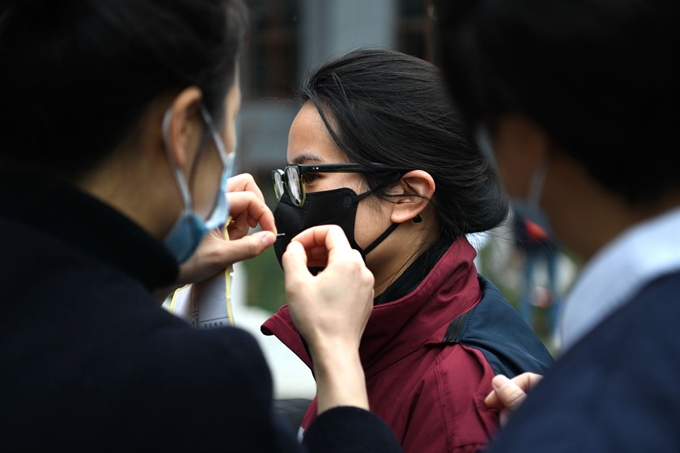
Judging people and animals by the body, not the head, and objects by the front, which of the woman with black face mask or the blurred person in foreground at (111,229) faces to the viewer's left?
the woman with black face mask

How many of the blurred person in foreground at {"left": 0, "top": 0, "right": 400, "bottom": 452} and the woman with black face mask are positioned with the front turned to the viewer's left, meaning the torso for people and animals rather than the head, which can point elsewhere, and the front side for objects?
1

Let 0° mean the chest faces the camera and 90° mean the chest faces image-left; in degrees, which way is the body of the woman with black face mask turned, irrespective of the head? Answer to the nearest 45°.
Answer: approximately 90°

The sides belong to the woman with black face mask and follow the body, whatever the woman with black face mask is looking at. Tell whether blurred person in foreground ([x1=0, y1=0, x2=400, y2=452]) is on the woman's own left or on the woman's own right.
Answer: on the woman's own left

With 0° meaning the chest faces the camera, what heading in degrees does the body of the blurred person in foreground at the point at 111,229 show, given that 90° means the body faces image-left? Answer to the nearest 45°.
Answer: approximately 225°

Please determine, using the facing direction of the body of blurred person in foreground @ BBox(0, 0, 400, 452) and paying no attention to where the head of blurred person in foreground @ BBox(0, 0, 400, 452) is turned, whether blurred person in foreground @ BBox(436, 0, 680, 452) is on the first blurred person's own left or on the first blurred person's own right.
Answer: on the first blurred person's own right

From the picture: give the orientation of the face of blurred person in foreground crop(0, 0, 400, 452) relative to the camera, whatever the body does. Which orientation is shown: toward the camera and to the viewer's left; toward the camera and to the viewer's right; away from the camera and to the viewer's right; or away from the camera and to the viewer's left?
away from the camera and to the viewer's right

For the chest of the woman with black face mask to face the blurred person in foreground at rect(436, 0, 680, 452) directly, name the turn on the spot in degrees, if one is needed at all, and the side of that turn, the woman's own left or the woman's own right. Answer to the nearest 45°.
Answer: approximately 90° to the woman's own left

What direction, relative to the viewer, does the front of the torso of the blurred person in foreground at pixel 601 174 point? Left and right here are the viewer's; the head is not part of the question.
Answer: facing away from the viewer and to the left of the viewer
